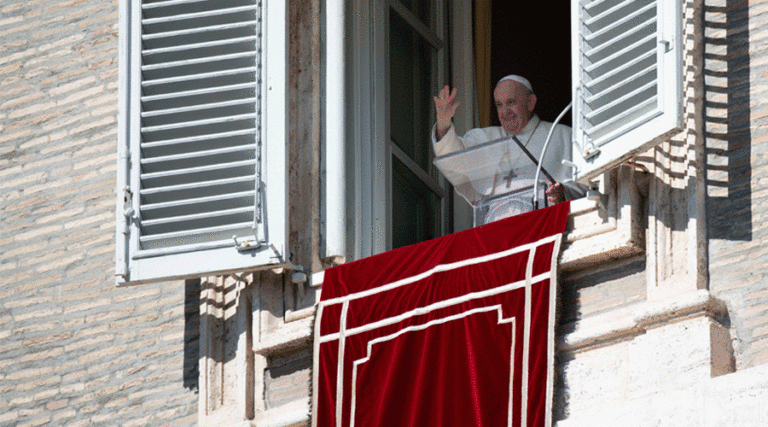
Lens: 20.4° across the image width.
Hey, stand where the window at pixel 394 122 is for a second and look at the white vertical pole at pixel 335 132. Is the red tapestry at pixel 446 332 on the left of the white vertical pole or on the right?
left

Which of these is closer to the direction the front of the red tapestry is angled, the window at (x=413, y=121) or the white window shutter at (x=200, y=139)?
the white window shutter

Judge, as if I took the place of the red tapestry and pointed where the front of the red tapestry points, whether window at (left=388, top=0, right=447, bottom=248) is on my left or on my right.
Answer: on my right

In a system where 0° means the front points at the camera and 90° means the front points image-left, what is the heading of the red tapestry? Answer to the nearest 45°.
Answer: approximately 45°

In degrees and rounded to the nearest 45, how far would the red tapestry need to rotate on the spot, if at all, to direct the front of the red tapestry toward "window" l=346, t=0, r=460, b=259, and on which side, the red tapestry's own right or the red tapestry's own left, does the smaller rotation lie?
approximately 135° to the red tapestry's own right

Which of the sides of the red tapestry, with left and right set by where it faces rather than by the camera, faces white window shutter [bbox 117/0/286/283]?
right

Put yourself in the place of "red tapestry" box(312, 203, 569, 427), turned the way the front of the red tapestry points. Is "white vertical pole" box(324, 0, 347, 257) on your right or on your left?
on your right
